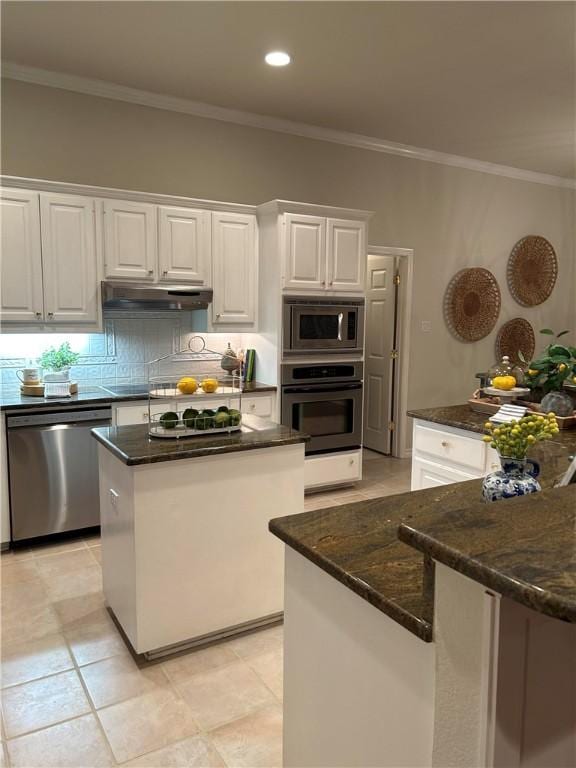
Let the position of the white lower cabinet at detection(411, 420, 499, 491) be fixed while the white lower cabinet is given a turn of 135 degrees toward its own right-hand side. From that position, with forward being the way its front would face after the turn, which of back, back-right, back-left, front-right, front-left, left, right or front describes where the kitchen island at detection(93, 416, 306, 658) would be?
back-left

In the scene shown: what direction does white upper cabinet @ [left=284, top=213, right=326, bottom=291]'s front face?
toward the camera

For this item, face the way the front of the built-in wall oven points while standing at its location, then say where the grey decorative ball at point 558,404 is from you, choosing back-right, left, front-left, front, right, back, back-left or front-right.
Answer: front

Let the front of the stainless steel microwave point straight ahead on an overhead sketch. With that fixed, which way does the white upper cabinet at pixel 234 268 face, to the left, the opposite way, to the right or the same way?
the same way

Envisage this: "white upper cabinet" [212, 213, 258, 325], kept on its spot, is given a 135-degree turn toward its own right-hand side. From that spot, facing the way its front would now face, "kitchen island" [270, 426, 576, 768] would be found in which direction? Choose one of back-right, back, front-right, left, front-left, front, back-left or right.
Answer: back-left

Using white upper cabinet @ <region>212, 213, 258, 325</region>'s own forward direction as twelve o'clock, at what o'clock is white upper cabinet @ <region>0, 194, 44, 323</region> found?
white upper cabinet @ <region>0, 194, 44, 323</region> is roughly at 2 o'clock from white upper cabinet @ <region>212, 213, 258, 325</region>.

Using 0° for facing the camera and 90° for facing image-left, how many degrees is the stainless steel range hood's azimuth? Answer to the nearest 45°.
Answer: approximately 315°

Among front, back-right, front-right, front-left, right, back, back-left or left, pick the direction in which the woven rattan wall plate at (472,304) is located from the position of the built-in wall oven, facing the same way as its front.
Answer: left

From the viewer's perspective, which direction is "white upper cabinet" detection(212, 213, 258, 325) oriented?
toward the camera

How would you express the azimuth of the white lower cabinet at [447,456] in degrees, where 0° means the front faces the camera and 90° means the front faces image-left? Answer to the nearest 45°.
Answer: approximately 45°

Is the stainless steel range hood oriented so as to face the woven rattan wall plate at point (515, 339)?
no

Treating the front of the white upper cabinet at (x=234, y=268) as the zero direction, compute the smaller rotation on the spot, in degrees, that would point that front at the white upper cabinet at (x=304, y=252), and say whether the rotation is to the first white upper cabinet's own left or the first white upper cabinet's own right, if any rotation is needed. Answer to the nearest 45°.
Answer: approximately 90° to the first white upper cabinet's own left

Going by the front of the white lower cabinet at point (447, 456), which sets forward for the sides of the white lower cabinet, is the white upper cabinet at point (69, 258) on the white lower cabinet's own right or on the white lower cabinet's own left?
on the white lower cabinet's own right

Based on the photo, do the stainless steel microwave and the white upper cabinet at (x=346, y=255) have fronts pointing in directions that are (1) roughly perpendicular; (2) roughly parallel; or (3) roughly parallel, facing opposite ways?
roughly parallel

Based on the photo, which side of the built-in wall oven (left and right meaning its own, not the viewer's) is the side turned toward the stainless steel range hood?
right

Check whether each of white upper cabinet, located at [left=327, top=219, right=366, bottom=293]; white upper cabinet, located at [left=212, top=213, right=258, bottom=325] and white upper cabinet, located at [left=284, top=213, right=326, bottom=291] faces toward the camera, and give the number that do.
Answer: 3

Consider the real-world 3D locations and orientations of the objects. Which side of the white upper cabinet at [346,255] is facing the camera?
front

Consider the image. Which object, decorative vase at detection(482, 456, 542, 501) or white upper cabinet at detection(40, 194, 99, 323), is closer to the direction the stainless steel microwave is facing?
the decorative vase

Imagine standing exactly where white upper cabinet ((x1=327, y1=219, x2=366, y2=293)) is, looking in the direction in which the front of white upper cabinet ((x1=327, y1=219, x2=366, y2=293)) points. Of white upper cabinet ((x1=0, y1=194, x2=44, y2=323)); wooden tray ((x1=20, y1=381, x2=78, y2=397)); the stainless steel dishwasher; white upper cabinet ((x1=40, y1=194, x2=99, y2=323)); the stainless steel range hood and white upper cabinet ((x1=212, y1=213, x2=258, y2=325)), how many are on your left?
0

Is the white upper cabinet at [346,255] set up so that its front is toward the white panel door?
no

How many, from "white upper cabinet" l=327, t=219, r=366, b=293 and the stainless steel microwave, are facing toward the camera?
2
